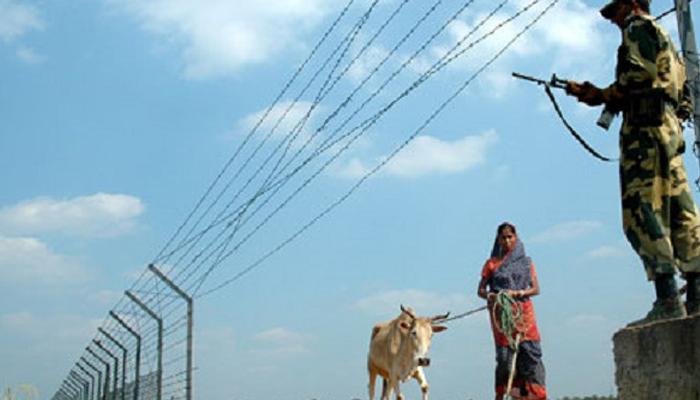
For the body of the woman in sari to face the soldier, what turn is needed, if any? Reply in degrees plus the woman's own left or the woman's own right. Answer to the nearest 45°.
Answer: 0° — they already face them

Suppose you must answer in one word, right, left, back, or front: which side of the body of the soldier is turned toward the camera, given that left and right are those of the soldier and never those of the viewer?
left

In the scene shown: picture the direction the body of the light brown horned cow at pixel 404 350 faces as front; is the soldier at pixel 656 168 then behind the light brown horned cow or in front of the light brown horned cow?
in front

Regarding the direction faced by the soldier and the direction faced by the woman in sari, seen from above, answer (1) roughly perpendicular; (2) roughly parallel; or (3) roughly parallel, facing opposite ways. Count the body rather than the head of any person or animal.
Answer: roughly perpendicular

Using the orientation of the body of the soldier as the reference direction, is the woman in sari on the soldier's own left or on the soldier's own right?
on the soldier's own right

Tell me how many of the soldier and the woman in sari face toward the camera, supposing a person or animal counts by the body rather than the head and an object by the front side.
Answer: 1

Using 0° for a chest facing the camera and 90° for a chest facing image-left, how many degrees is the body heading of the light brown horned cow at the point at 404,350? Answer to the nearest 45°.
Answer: approximately 315°

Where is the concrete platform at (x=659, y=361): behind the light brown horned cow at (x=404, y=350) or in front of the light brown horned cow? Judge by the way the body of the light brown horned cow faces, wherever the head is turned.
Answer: in front
